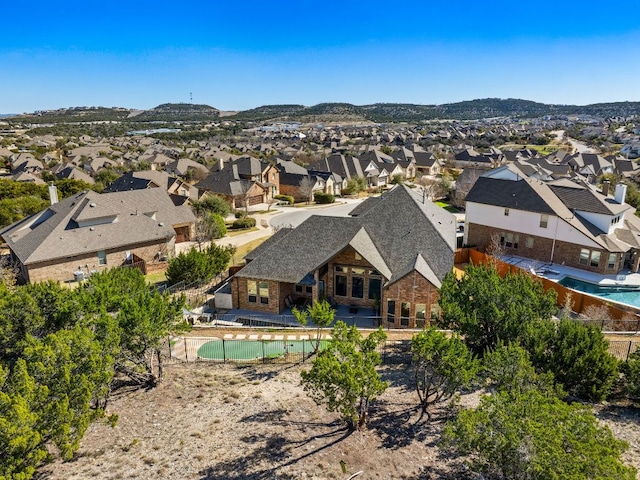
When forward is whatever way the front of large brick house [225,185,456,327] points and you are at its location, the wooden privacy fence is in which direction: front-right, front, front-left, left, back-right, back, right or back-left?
right

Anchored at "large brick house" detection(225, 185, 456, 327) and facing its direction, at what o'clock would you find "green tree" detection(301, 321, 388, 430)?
The green tree is roughly at 6 o'clock from the large brick house.

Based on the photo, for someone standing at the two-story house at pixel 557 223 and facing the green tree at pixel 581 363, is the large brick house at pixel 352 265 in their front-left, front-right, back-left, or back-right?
front-right

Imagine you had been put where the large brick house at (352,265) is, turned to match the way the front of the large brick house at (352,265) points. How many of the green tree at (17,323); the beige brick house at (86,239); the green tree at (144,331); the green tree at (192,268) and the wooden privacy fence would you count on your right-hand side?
1

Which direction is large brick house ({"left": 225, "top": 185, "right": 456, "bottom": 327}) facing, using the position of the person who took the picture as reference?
facing away from the viewer

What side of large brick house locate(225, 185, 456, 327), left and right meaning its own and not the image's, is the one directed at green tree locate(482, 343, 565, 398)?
back

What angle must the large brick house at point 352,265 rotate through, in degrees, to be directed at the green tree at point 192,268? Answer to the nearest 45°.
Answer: approximately 90° to its left

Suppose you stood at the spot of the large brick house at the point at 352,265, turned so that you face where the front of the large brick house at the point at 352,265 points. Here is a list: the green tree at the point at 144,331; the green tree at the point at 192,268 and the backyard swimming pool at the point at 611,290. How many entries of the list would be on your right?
1

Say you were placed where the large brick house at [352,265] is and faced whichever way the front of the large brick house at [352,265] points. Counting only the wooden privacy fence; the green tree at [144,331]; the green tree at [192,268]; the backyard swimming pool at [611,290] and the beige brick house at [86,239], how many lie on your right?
2

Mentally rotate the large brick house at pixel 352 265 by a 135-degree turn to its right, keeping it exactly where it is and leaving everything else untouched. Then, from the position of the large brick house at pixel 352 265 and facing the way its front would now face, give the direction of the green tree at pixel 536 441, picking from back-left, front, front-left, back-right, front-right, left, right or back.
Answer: front-right

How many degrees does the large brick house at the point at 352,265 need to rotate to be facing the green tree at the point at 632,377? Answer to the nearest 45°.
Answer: approximately 135° to its right

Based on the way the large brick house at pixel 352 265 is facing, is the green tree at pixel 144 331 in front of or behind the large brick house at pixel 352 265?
behind

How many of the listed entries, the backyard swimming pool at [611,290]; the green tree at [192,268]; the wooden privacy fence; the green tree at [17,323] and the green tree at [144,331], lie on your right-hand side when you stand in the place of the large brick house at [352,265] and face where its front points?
2

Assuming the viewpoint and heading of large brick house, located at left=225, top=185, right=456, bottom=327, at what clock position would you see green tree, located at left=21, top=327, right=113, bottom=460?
The green tree is roughly at 7 o'clock from the large brick house.

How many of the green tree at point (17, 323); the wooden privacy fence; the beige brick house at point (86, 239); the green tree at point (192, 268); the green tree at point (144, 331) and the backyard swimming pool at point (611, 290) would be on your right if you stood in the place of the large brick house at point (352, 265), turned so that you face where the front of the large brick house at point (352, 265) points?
2

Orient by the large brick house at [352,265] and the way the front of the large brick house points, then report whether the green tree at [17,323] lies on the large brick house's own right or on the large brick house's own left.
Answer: on the large brick house's own left

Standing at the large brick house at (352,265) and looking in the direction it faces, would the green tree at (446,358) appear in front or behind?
behind

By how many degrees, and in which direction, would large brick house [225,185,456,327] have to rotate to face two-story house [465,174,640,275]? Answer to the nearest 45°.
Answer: approximately 45° to its right

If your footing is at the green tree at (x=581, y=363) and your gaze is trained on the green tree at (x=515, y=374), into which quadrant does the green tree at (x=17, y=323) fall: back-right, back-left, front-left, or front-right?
front-right
